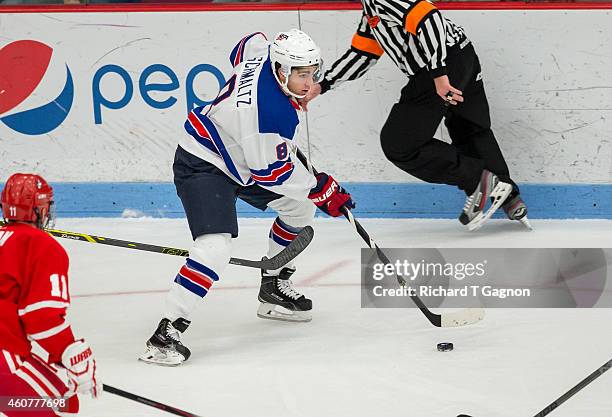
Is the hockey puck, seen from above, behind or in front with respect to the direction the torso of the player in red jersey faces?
in front

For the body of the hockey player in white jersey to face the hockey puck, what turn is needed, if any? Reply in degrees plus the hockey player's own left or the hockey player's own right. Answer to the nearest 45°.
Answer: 0° — they already face it

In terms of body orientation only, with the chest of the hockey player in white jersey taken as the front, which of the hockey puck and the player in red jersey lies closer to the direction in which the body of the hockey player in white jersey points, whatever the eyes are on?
the hockey puck

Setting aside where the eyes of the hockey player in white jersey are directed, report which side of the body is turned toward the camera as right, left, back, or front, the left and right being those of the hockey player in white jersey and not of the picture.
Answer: right

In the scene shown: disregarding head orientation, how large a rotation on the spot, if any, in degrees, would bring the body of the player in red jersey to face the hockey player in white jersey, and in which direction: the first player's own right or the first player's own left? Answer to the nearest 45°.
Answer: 0° — they already face them

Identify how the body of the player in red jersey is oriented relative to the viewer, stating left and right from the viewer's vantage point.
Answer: facing away from the viewer and to the right of the viewer

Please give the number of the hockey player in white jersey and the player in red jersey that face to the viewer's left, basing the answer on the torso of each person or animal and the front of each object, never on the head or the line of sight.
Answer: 0

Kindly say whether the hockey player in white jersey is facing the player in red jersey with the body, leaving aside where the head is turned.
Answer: no
